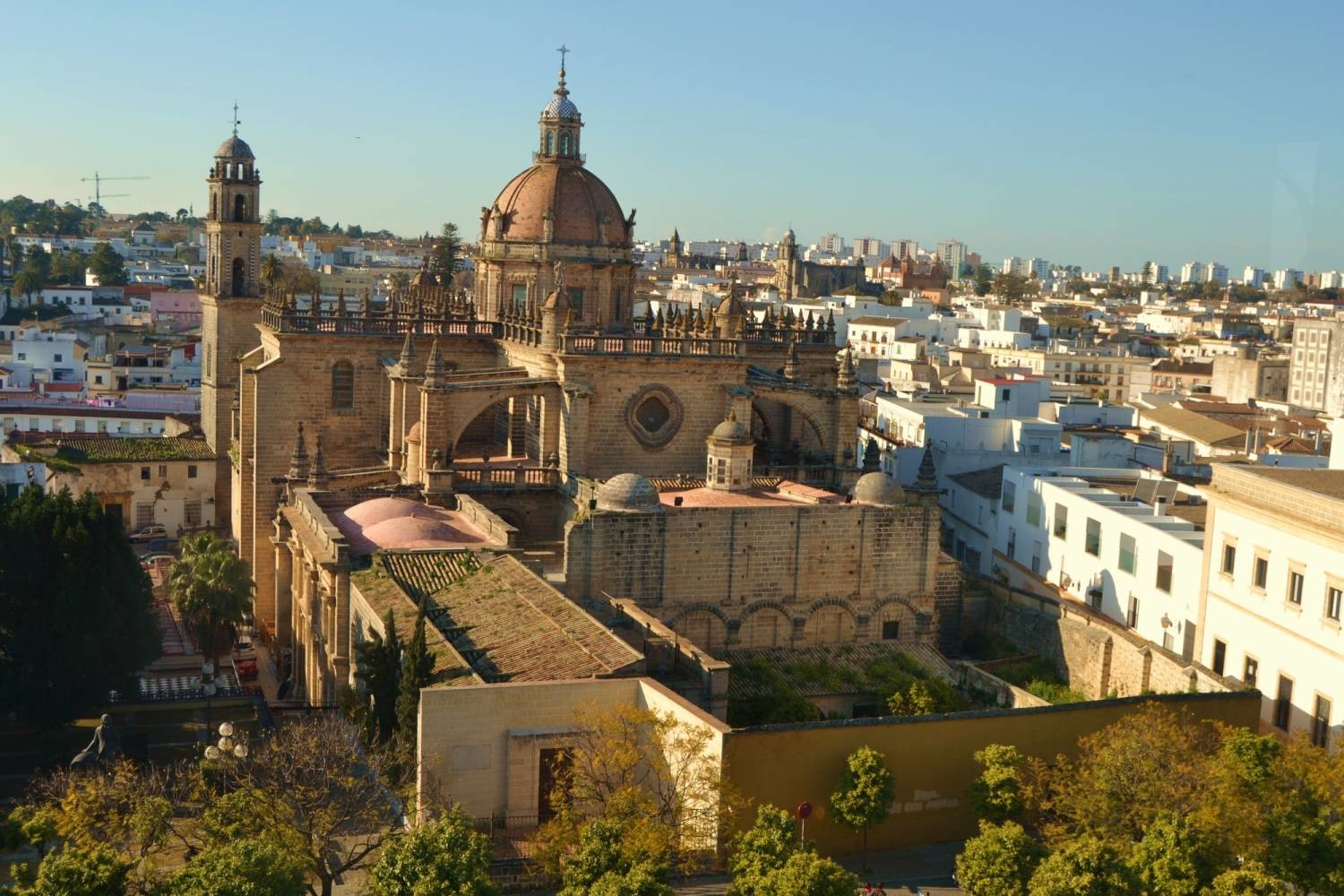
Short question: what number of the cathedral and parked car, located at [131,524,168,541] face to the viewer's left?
2

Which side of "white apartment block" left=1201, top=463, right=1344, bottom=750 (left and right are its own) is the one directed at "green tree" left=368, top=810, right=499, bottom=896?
front

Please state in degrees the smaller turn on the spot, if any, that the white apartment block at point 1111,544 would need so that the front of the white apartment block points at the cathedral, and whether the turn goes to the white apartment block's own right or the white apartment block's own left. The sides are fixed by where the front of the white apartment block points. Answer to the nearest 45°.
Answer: approximately 45° to the white apartment block's own right

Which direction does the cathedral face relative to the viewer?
to the viewer's left

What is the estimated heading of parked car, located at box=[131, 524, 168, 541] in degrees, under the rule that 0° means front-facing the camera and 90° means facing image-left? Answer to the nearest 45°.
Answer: approximately 90°

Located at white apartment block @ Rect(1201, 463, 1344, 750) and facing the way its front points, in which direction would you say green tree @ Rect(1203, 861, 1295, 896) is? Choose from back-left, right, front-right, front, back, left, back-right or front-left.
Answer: front-left

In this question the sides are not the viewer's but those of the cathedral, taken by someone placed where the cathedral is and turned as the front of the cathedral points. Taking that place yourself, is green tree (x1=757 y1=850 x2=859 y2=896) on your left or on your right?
on your left

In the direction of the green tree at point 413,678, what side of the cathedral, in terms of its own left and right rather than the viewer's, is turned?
left

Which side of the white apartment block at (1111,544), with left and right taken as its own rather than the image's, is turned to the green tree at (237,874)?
front

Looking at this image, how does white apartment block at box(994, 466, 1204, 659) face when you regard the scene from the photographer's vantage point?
facing the viewer and to the left of the viewer

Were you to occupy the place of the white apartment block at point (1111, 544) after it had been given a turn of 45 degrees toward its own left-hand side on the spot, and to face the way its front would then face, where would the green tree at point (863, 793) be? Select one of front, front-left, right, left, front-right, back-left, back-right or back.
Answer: front

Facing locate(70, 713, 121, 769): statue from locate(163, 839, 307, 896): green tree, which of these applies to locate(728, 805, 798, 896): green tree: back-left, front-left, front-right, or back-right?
back-right
